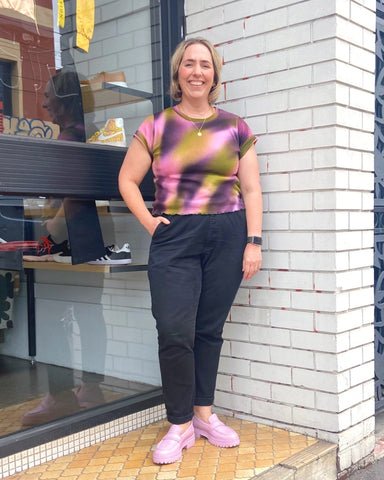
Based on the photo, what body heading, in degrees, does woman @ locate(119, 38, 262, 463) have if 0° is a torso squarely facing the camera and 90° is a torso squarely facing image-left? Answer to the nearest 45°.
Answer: approximately 0°

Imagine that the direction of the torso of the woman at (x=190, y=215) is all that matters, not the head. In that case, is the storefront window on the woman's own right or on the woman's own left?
on the woman's own right

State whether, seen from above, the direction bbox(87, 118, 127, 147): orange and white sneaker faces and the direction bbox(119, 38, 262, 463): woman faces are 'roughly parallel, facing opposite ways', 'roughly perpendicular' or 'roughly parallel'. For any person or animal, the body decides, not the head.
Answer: roughly perpendicular

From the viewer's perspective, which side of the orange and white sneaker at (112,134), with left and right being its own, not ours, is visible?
left

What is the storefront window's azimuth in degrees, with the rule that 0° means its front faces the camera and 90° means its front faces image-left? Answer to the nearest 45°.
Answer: approximately 315°

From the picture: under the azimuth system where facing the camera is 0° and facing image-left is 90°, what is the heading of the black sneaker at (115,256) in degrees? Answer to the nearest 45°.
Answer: approximately 90°

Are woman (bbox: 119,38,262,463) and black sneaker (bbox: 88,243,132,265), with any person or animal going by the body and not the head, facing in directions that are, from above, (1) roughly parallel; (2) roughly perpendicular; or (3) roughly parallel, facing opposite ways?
roughly perpendicular
